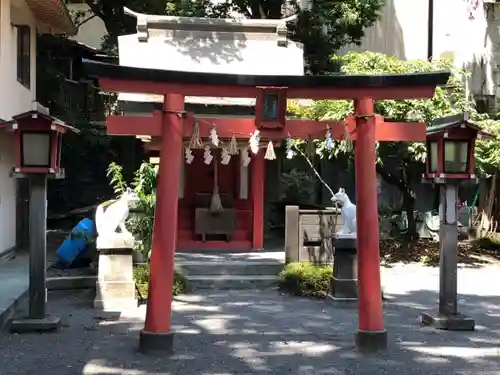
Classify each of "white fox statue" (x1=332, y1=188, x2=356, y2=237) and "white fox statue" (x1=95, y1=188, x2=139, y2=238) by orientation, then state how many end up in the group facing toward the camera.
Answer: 0

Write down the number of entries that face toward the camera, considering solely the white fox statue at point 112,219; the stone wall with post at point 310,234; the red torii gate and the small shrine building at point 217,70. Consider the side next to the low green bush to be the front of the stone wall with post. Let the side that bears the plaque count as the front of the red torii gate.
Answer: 3

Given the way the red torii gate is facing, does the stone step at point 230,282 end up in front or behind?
behind

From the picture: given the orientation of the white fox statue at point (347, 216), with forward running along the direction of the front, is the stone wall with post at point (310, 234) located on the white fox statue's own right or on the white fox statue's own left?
on the white fox statue's own right

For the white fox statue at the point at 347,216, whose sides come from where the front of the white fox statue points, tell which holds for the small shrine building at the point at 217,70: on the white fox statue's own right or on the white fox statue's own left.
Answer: on the white fox statue's own right

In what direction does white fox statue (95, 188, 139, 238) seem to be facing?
to the viewer's right

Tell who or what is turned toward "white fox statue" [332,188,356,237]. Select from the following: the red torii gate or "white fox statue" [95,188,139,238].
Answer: "white fox statue" [95,188,139,238]

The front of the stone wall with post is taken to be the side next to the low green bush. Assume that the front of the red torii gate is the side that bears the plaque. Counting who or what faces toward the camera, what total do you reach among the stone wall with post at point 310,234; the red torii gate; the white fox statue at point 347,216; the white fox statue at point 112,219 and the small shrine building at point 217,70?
3

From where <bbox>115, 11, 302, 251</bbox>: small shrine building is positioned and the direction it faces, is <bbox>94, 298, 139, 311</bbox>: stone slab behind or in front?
in front

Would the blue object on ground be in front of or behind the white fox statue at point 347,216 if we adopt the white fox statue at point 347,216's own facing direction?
in front

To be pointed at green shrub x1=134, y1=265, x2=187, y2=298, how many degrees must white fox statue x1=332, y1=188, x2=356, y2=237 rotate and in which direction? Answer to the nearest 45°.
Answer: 0° — it already faces it

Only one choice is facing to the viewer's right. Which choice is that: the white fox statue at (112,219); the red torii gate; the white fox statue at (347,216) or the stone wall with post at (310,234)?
the white fox statue at (112,219)

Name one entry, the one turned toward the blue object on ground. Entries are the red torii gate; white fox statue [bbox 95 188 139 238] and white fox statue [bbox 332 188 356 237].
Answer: white fox statue [bbox 332 188 356 237]

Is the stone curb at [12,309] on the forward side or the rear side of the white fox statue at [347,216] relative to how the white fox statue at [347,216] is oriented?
on the forward side
